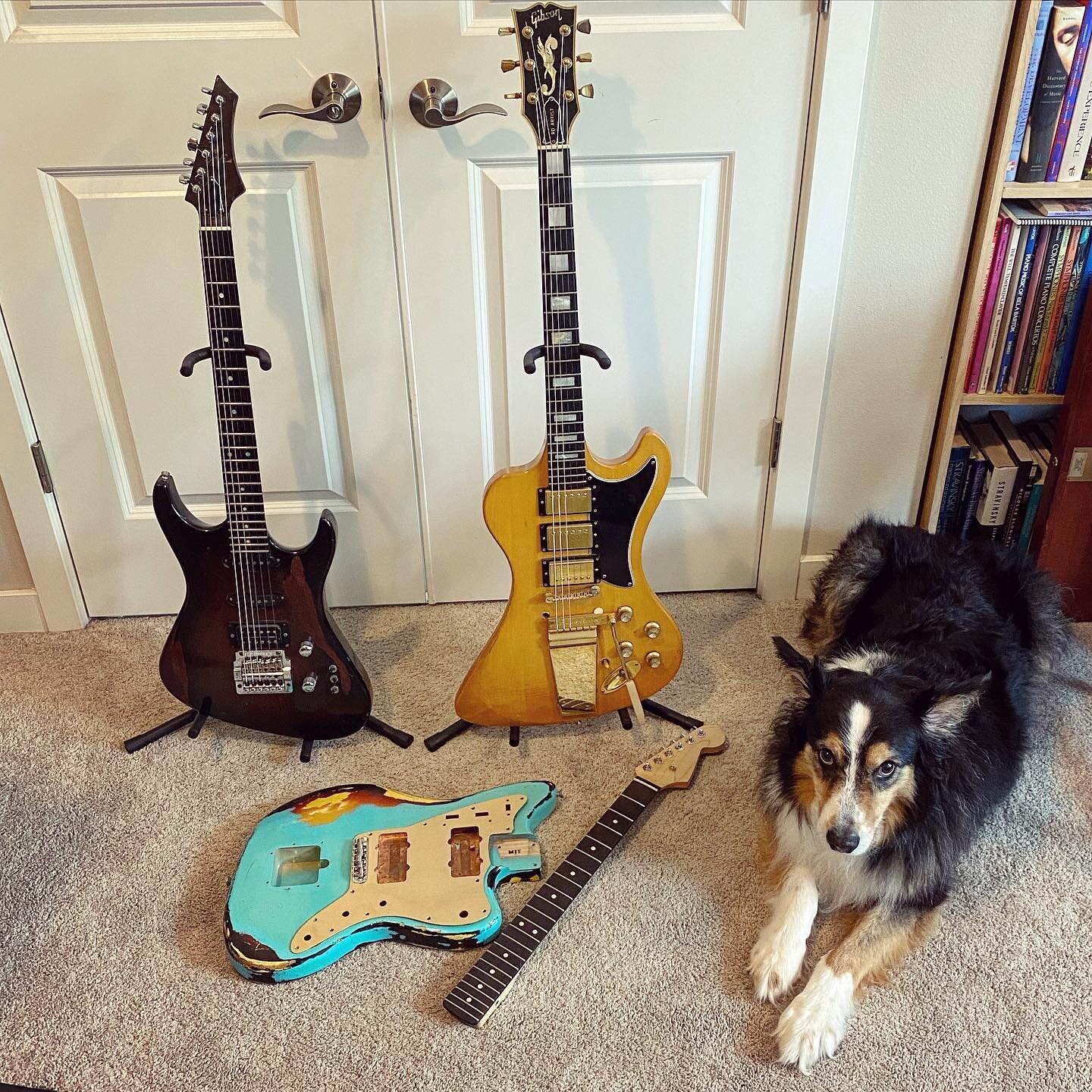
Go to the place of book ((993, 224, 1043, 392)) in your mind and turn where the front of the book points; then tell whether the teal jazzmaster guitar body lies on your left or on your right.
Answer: on your right

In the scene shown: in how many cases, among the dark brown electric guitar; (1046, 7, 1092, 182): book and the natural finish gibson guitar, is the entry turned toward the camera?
2
